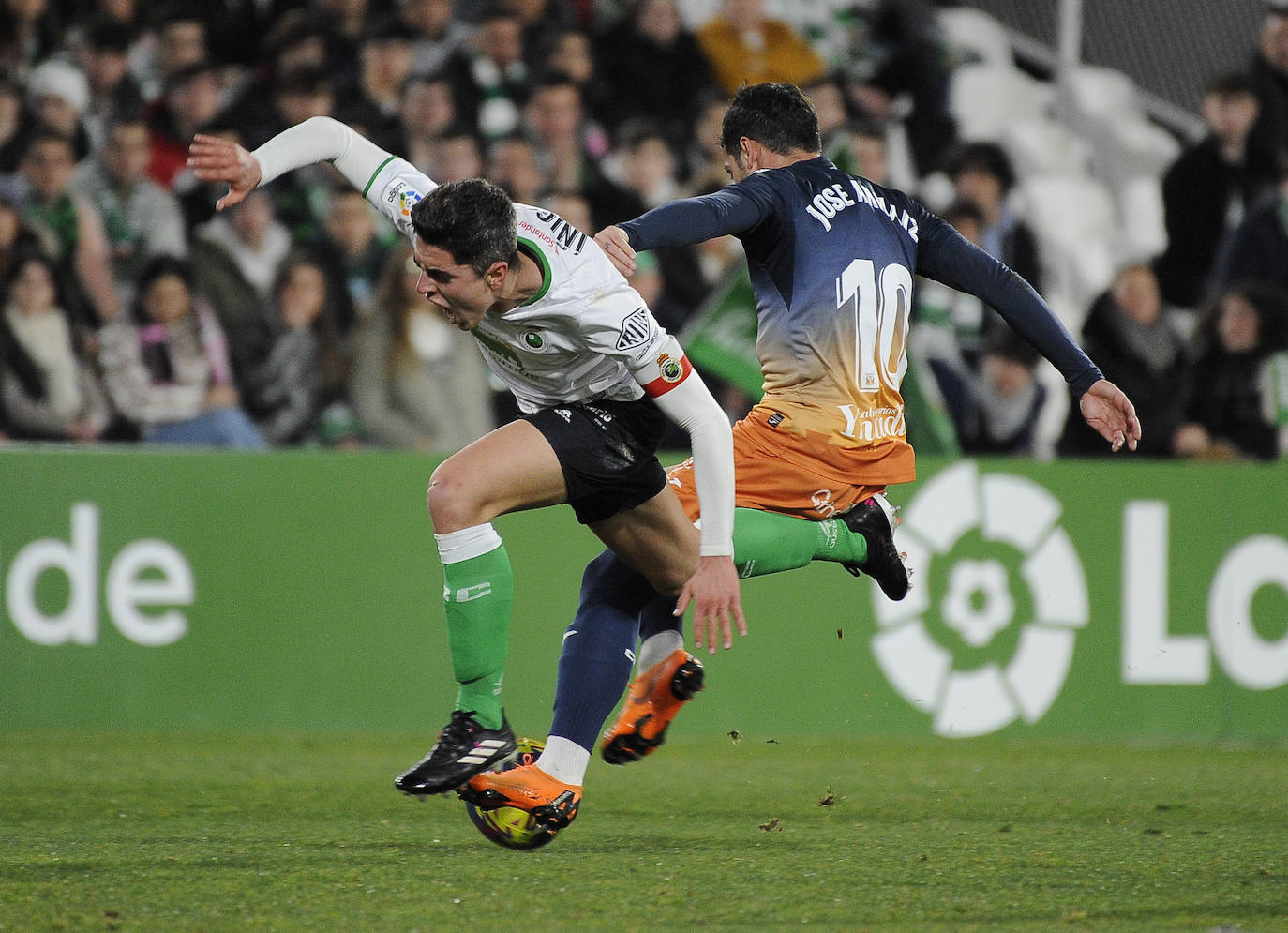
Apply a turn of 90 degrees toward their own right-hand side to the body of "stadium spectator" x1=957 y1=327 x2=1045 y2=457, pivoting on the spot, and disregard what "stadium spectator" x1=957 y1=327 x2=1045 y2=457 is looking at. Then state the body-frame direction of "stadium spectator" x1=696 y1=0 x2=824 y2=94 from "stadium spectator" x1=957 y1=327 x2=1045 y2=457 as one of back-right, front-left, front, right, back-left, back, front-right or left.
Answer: front-right

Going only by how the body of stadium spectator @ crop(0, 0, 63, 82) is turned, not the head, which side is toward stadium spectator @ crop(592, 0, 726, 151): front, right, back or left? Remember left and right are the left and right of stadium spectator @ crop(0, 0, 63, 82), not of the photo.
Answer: left

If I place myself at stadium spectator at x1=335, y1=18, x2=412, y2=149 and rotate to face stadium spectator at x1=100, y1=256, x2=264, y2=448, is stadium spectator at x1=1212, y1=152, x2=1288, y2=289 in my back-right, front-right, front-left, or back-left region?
back-left

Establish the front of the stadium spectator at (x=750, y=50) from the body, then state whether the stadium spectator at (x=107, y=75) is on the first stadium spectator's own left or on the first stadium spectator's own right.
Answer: on the first stadium spectator's own right

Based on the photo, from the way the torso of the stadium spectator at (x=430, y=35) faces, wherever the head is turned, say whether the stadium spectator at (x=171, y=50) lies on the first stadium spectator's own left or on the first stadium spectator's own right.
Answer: on the first stadium spectator's own right

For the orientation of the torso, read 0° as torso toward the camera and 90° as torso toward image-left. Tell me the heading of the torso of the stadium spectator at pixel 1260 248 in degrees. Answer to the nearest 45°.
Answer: approximately 0°

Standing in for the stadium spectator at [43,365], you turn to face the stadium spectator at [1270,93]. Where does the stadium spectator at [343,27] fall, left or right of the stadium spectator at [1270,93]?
left

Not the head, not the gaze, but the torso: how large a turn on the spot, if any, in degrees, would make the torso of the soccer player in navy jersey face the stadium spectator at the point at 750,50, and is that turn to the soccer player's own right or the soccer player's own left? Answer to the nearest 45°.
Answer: approximately 45° to the soccer player's own right

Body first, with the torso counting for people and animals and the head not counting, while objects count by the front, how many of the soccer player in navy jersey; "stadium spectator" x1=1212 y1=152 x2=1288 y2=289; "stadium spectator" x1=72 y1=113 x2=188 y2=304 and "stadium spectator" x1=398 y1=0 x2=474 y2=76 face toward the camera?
3
